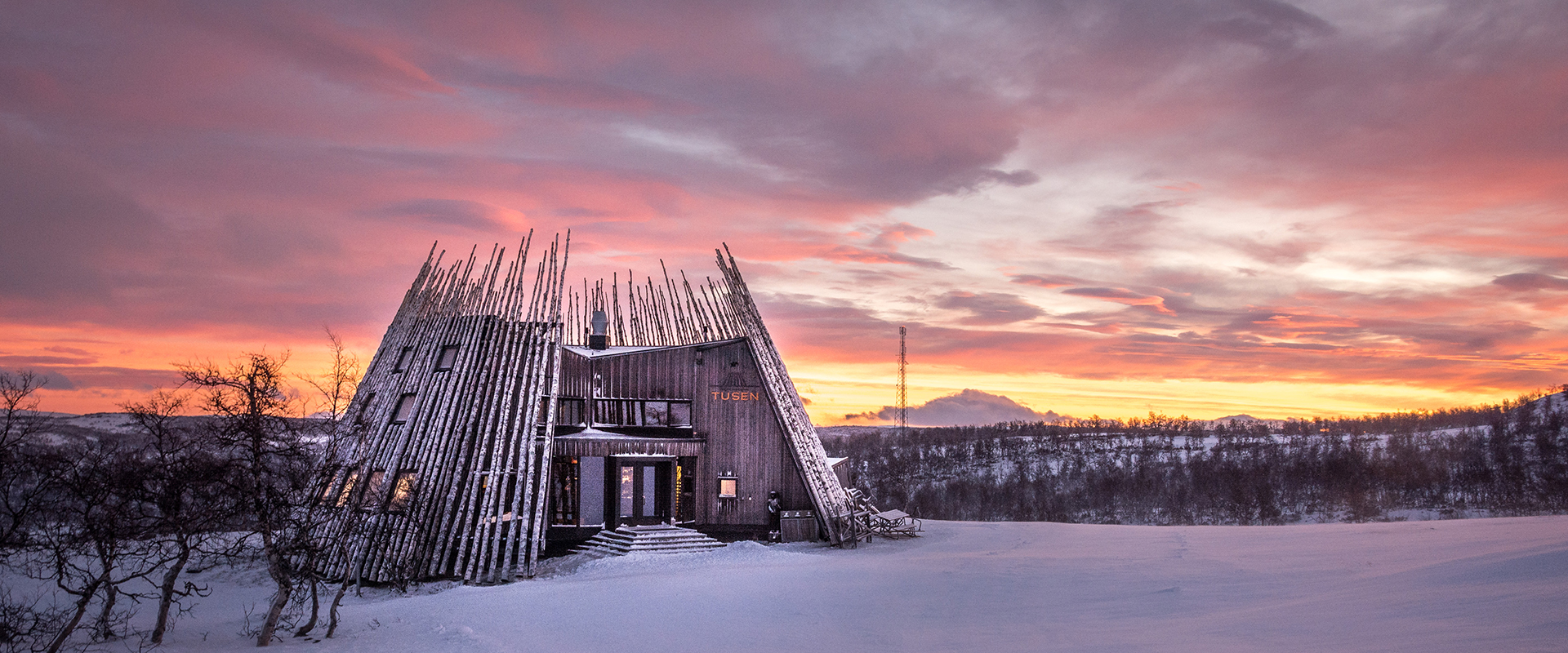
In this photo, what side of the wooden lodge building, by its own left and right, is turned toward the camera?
front

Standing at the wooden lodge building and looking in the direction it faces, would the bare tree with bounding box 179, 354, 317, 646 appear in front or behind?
in front

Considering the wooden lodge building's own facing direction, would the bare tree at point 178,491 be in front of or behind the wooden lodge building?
in front
